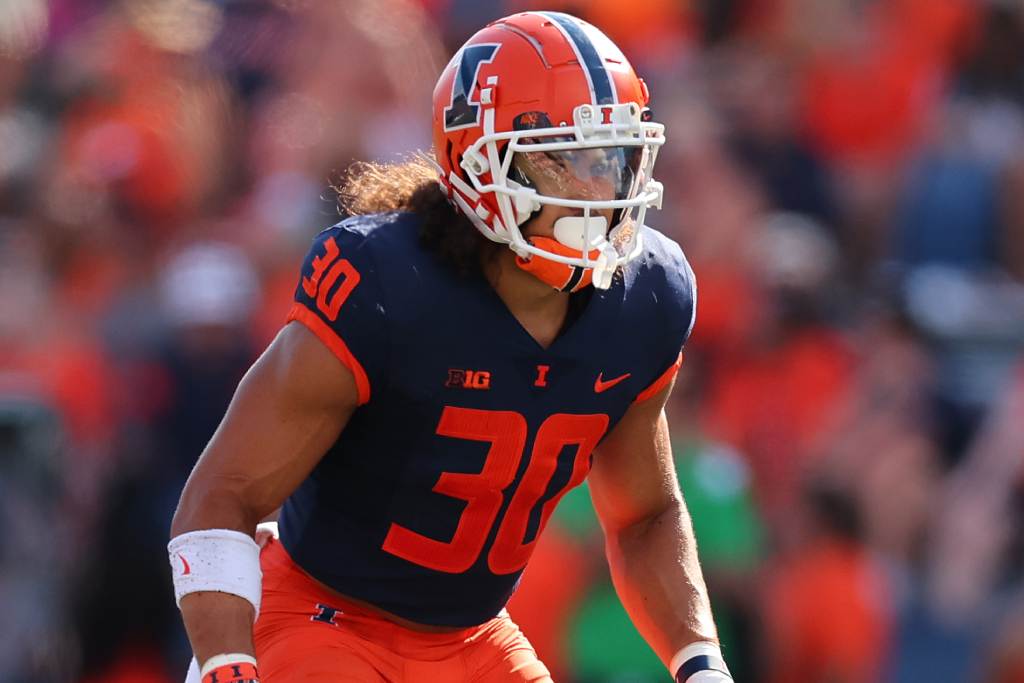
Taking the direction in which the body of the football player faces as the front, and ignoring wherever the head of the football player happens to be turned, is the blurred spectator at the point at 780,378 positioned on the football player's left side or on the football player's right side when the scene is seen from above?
on the football player's left side

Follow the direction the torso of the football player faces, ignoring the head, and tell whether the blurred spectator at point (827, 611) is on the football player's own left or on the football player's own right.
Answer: on the football player's own left

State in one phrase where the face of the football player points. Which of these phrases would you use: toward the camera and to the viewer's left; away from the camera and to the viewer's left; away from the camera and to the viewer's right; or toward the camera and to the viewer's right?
toward the camera and to the viewer's right

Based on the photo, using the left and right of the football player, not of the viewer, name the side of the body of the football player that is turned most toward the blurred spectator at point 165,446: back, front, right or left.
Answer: back

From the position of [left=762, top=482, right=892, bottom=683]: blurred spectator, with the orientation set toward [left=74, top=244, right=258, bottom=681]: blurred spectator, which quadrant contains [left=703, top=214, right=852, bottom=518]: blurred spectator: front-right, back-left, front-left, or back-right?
front-right

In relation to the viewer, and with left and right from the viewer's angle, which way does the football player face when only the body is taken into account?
facing the viewer and to the right of the viewer
